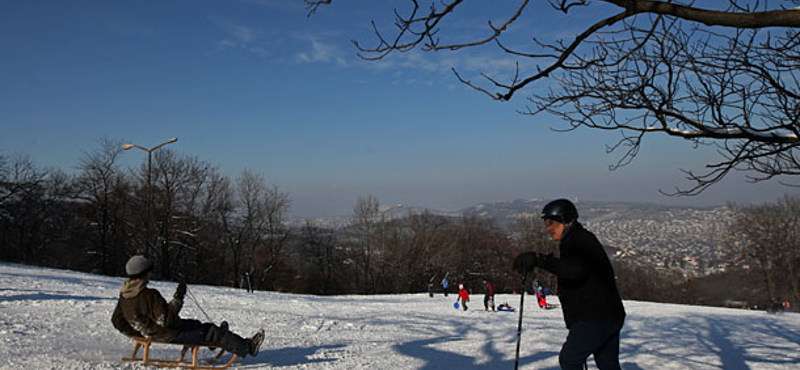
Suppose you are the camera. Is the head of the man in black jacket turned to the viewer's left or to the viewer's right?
to the viewer's left

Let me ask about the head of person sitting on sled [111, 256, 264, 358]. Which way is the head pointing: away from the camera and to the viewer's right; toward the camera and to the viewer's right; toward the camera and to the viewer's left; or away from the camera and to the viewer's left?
away from the camera and to the viewer's right

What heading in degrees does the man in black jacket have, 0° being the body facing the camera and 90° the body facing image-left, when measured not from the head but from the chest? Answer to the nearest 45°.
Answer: approximately 90°

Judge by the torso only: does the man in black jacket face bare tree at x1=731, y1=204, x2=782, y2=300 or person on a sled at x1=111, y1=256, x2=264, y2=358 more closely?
the person on a sled

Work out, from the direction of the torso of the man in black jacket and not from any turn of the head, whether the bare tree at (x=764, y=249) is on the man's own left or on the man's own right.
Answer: on the man's own right

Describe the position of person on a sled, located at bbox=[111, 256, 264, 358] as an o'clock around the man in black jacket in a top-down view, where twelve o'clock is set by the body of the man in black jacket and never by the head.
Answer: The person on a sled is roughly at 12 o'clock from the man in black jacket.
